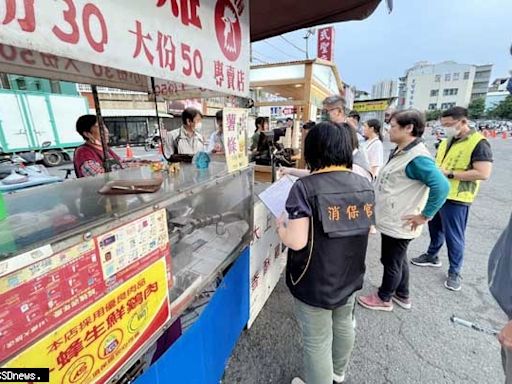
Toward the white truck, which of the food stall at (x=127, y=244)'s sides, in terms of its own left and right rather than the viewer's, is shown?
back

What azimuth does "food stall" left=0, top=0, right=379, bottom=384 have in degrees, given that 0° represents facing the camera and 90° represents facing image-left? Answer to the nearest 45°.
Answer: approximately 315°

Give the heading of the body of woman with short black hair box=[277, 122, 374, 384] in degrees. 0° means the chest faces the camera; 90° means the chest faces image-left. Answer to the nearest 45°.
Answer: approximately 135°

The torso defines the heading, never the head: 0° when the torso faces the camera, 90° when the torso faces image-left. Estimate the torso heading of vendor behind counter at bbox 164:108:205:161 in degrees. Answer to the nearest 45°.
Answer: approximately 315°

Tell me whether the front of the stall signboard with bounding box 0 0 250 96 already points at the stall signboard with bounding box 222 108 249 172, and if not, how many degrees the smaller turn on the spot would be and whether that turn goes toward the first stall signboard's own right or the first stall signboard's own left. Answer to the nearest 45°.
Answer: approximately 90° to the first stall signboard's own left

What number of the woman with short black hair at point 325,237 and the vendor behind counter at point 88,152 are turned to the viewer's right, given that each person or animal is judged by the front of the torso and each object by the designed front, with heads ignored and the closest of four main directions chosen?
1

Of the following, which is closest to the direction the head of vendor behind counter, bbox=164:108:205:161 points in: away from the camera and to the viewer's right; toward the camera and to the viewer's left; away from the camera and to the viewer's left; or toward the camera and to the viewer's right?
toward the camera and to the viewer's right

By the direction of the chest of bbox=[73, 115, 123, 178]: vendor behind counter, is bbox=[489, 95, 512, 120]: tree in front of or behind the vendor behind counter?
in front

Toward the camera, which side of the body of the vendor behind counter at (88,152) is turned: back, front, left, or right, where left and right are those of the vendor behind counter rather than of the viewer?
right

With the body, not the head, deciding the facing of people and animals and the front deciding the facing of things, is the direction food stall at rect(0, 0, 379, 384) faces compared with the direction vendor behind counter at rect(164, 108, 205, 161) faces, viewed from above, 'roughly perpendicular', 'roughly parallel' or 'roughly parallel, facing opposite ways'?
roughly parallel

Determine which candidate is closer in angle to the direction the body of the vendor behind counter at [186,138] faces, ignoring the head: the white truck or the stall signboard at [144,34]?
the stall signboard
